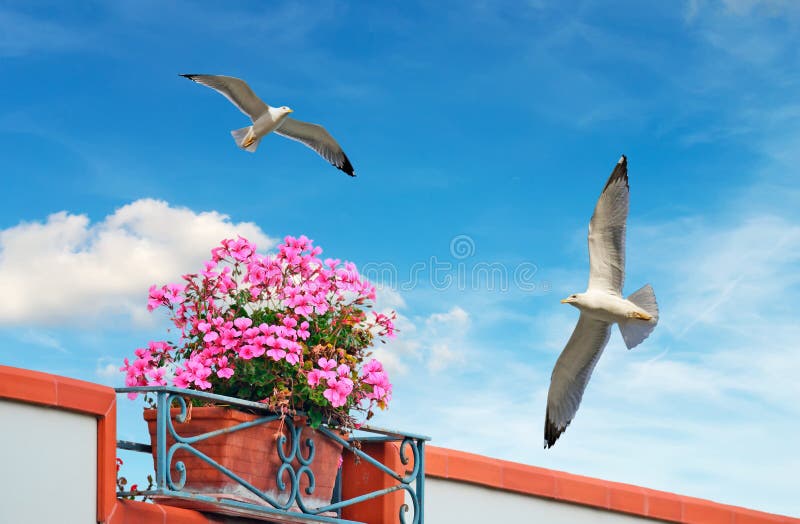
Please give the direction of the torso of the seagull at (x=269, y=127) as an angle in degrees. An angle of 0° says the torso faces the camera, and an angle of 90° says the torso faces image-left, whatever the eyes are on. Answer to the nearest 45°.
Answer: approximately 315°

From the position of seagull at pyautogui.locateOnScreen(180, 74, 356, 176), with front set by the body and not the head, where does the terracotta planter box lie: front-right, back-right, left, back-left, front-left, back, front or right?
front-right

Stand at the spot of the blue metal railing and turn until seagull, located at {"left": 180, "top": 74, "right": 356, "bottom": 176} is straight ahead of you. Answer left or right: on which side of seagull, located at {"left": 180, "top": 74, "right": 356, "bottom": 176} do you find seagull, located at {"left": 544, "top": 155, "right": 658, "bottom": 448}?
right

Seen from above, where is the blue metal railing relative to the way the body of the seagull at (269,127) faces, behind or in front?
in front

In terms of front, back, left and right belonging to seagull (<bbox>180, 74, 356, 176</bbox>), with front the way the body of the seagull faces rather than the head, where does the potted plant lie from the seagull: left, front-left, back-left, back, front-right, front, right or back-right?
front-right

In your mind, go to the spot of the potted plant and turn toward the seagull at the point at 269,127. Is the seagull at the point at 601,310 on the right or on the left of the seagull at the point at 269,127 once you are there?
right

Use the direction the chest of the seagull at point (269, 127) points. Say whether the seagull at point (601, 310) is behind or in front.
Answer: in front
